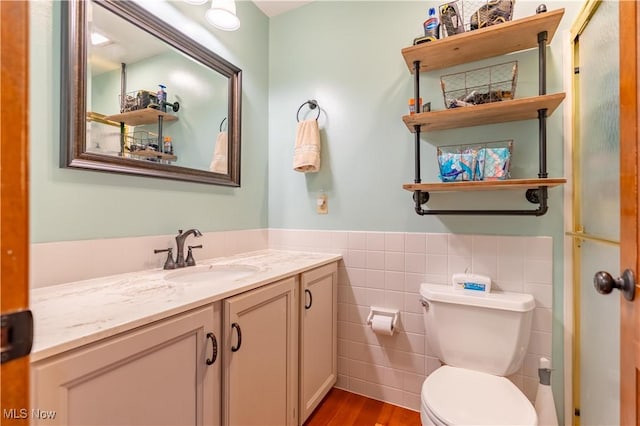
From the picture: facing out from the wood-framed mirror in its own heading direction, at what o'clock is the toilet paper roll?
The toilet paper roll is roughly at 11 o'clock from the wood-framed mirror.

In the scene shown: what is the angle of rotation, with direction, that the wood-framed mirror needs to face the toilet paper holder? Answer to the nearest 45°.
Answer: approximately 45° to its left

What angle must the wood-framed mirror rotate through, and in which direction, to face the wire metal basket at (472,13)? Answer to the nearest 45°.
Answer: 0° — it already faces it

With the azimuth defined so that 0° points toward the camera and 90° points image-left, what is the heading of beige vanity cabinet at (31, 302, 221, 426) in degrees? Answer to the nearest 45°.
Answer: approximately 315°

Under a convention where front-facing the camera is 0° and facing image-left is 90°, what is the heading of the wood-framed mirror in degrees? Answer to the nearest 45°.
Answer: approximately 315°

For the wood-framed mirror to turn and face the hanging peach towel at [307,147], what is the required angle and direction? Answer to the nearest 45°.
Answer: approximately 45° to its left

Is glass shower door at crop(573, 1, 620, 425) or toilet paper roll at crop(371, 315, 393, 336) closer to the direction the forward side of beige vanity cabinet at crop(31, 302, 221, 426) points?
the glass shower door
